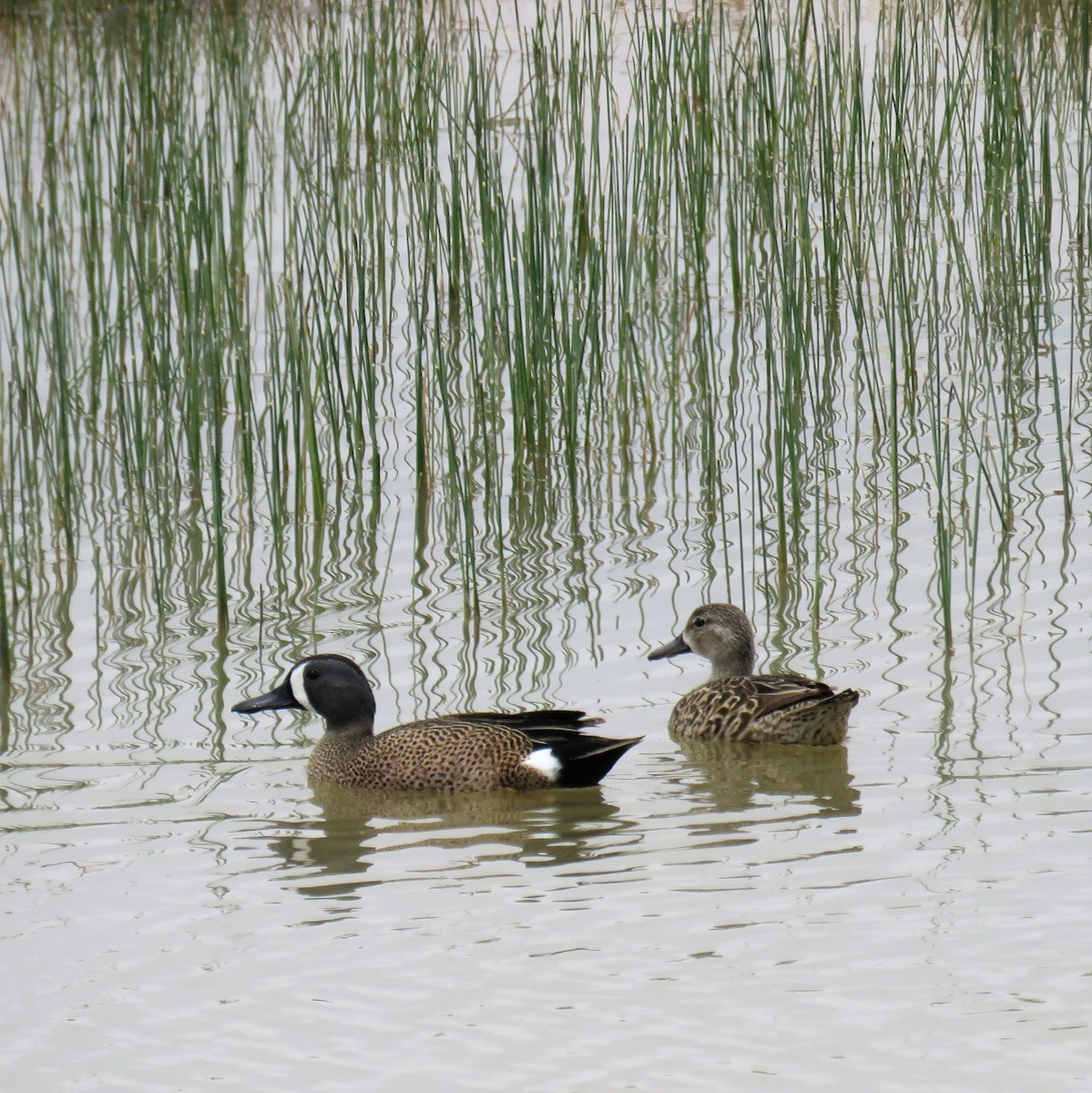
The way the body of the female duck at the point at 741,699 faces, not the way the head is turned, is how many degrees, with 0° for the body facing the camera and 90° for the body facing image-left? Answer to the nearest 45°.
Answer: approximately 90°
